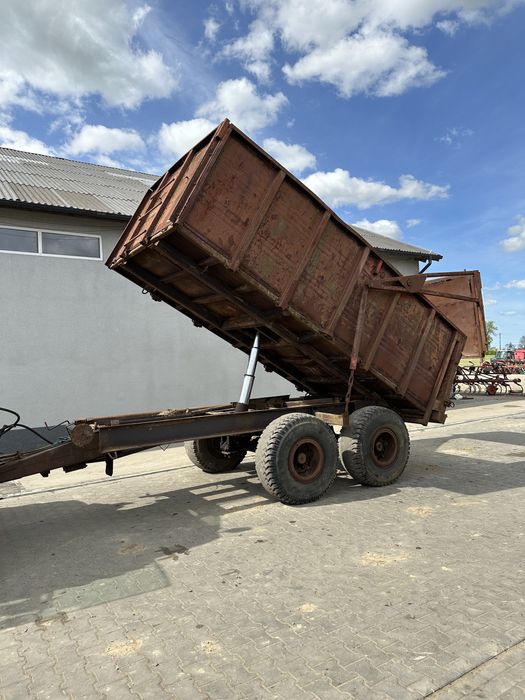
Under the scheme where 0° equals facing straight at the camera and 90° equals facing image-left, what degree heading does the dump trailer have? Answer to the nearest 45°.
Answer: approximately 45°
